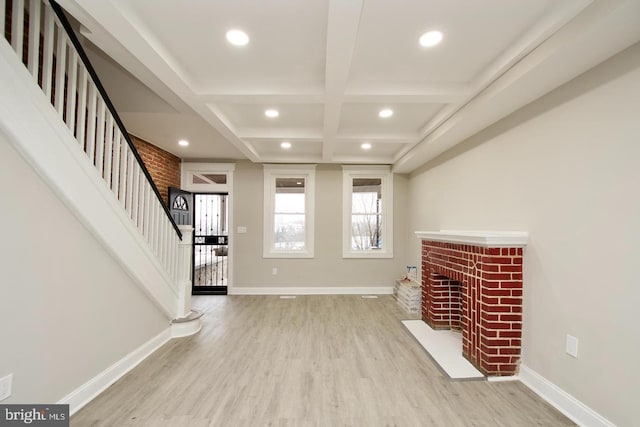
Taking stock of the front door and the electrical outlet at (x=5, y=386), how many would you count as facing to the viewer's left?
0

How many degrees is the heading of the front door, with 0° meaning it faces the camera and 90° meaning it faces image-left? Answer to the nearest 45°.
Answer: approximately 315°

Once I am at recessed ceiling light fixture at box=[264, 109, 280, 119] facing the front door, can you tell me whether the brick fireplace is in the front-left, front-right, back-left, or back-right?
back-right

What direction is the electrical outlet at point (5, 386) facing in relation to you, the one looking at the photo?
facing the viewer and to the right of the viewer

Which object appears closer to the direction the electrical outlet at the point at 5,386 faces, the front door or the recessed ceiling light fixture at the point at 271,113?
the recessed ceiling light fixture

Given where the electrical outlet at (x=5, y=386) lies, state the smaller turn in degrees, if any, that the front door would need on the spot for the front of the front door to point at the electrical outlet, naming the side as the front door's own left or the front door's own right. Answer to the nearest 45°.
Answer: approximately 45° to the front door's own right

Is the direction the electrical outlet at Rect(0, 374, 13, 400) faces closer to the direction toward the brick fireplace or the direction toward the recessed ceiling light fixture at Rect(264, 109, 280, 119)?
the brick fireplace

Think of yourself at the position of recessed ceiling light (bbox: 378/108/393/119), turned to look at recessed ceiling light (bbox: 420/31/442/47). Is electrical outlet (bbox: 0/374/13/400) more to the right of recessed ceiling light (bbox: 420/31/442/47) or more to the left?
right

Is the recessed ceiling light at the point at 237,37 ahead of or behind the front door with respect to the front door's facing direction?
ahead

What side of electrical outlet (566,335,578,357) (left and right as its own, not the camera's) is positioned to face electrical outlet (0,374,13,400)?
front

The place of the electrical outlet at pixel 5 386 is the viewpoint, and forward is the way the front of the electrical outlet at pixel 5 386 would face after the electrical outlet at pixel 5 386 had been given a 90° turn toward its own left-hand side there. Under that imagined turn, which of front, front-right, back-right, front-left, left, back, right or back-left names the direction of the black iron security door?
front

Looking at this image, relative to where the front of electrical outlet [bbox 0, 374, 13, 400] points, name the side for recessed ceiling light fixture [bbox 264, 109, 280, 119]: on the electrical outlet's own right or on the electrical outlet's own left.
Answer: on the electrical outlet's own left

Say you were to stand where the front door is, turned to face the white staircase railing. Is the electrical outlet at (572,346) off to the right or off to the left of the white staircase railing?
left

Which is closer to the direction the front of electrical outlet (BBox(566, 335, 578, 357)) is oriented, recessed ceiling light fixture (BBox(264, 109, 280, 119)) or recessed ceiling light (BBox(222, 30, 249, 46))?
the recessed ceiling light (BBox(222, 30, 249, 46))

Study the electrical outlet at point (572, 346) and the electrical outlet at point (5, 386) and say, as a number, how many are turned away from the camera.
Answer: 0

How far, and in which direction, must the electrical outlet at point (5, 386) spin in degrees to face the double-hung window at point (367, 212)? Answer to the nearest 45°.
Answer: approximately 45° to its left

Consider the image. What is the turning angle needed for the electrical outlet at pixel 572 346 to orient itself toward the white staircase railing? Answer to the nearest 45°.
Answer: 0° — it already faces it

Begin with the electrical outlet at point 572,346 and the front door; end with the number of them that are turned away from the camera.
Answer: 0

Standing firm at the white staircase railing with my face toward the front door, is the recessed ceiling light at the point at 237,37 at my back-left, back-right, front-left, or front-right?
back-right

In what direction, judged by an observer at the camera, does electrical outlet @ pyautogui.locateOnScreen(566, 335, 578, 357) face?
facing the viewer and to the left of the viewer
